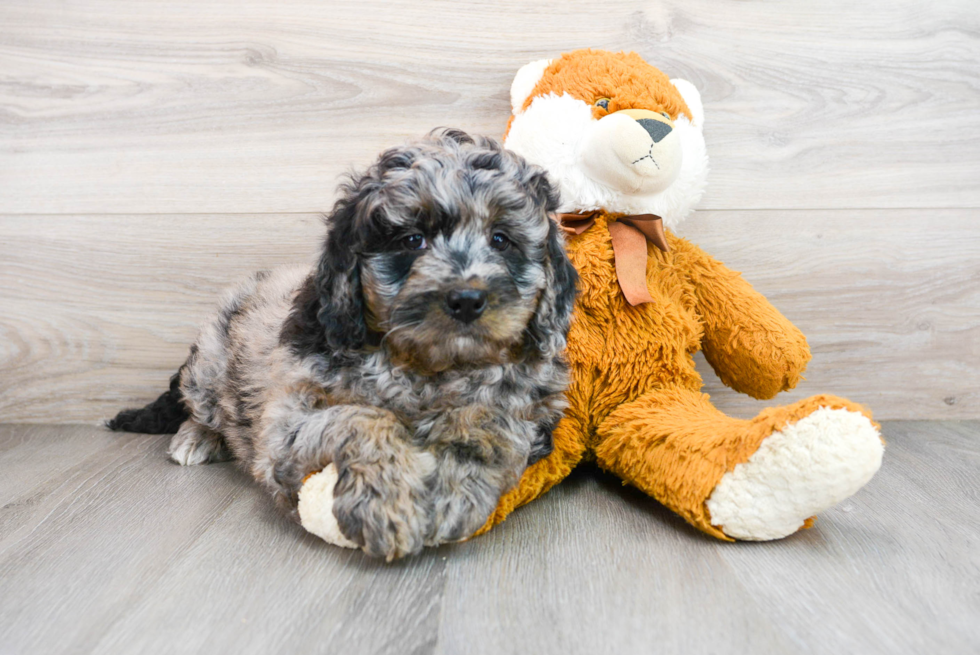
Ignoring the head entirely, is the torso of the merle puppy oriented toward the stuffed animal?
no
